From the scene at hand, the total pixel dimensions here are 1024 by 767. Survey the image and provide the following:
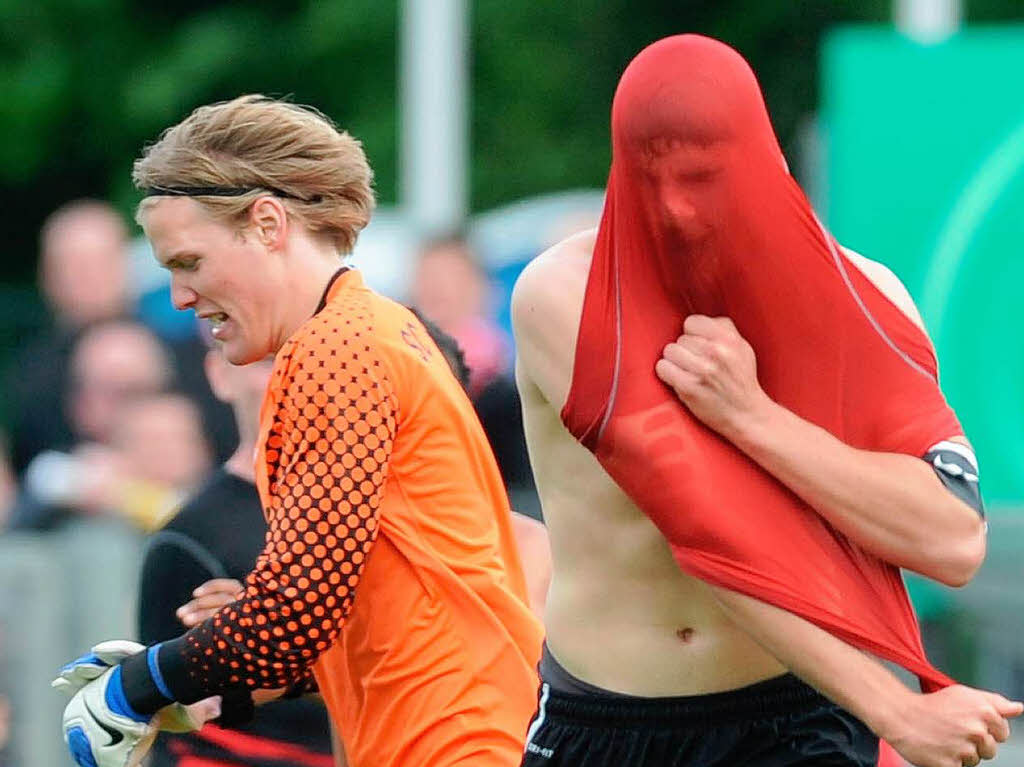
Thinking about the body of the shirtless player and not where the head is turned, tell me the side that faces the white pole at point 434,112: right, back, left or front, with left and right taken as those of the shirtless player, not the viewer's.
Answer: back

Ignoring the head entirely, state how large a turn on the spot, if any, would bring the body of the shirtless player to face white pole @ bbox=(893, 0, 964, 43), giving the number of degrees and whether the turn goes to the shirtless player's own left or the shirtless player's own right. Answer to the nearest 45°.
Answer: approximately 180°

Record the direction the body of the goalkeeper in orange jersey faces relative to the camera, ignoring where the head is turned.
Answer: to the viewer's left

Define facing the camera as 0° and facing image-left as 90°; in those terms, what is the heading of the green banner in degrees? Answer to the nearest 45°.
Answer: approximately 0°

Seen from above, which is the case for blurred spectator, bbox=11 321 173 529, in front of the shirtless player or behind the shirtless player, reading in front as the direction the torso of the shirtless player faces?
behind

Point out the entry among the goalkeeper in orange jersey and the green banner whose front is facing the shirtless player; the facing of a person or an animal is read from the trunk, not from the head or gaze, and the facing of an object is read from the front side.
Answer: the green banner

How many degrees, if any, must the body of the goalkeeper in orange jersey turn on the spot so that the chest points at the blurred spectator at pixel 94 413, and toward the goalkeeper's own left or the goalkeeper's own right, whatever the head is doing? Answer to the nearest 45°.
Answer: approximately 90° to the goalkeeper's own right

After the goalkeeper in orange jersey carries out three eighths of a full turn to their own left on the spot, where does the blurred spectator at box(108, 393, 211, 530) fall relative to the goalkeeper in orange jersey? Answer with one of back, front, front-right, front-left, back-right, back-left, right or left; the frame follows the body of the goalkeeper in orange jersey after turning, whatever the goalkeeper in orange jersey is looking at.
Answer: back-left

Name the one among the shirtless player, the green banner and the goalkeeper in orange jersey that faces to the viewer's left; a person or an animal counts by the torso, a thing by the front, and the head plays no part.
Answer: the goalkeeper in orange jersey

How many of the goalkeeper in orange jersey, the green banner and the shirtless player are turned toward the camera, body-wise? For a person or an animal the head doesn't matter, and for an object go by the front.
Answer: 2

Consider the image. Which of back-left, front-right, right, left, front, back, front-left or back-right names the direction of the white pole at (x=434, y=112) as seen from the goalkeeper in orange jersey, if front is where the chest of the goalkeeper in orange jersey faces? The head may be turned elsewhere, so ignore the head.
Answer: right

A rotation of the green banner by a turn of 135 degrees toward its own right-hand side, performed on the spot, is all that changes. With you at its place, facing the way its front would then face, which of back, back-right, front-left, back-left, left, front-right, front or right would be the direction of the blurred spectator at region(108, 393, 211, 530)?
left

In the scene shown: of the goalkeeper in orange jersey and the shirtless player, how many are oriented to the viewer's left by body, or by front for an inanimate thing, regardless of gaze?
1
